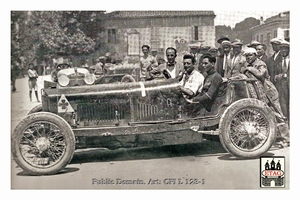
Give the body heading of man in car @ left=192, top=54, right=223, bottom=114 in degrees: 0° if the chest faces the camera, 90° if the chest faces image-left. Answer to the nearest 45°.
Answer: approximately 45°

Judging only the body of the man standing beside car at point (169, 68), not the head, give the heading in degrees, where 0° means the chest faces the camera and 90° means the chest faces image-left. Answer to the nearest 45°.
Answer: approximately 0°

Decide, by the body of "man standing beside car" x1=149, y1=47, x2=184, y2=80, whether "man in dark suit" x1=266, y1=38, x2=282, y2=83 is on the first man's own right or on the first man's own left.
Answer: on the first man's own left

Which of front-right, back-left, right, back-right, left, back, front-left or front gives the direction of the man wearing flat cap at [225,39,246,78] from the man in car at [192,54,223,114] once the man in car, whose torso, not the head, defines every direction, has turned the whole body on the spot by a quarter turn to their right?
right

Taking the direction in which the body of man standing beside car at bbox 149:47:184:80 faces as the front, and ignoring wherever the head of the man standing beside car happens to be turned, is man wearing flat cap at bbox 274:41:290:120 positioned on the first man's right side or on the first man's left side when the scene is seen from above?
on the first man's left side

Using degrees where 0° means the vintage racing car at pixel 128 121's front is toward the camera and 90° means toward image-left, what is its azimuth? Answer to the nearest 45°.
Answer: approximately 90°

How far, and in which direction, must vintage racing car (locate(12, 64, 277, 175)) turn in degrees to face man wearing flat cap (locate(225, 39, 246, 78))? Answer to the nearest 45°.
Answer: approximately 180°

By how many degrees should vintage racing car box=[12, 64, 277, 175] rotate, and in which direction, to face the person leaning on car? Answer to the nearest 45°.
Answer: approximately 180°

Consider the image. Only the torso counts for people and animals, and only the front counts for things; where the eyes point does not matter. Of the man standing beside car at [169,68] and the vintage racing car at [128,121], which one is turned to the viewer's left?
the vintage racing car
